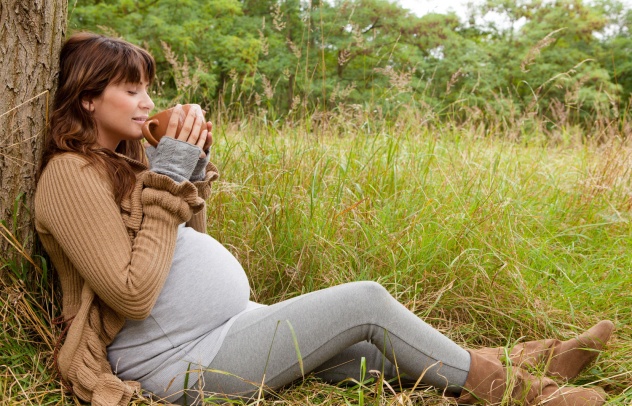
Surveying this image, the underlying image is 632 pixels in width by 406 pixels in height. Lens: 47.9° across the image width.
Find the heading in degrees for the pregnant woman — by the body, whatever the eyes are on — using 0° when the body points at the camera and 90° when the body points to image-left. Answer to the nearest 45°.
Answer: approximately 270°

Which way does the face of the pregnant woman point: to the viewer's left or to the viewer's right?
to the viewer's right
